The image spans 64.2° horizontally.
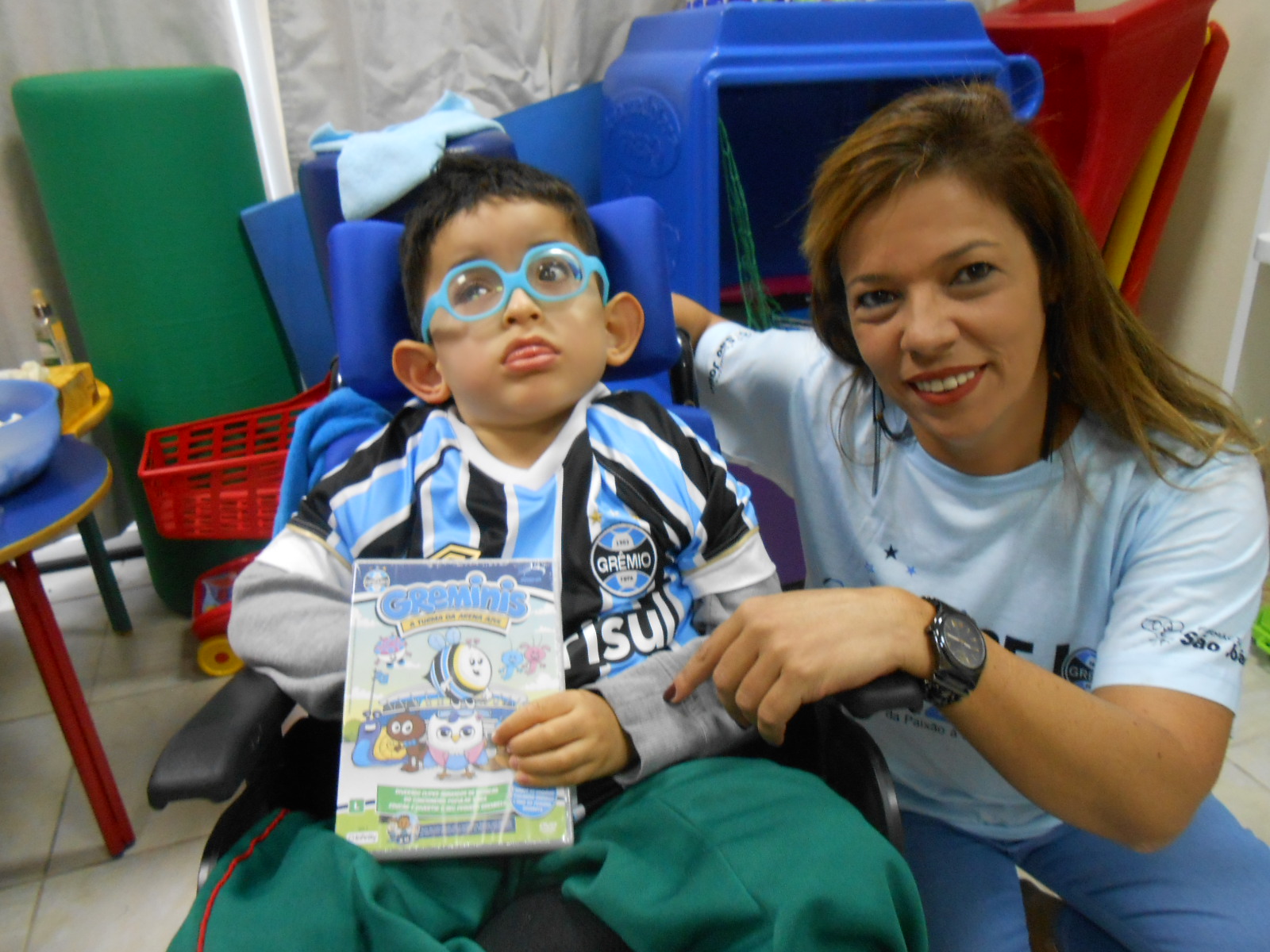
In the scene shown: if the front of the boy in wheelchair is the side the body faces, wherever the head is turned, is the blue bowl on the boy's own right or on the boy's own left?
on the boy's own right

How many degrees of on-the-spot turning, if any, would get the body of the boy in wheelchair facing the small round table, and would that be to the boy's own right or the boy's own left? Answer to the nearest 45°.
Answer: approximately 135° to the boy's own right

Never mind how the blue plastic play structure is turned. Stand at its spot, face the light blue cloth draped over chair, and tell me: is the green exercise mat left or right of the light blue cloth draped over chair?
right

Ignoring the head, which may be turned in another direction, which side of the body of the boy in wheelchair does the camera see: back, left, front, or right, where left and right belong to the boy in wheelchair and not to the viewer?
front

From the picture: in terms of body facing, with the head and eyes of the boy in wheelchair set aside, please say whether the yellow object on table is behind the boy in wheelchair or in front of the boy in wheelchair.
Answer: behind

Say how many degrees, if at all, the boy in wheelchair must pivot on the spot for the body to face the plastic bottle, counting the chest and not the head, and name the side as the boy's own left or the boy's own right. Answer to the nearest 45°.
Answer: approximately 135° to the boy's own right

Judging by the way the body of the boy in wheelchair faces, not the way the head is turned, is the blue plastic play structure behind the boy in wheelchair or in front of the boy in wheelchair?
behind

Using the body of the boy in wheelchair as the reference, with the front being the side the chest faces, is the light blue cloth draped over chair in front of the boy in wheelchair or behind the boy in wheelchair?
behind

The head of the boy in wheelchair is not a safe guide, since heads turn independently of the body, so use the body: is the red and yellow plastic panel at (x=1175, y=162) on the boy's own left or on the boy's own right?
on the boy's own left

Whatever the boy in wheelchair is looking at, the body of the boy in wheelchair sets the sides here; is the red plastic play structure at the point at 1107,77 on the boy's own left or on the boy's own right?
on the boy's own left

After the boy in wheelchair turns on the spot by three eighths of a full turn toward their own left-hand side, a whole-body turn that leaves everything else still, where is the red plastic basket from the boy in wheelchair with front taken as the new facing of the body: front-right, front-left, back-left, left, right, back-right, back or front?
left
